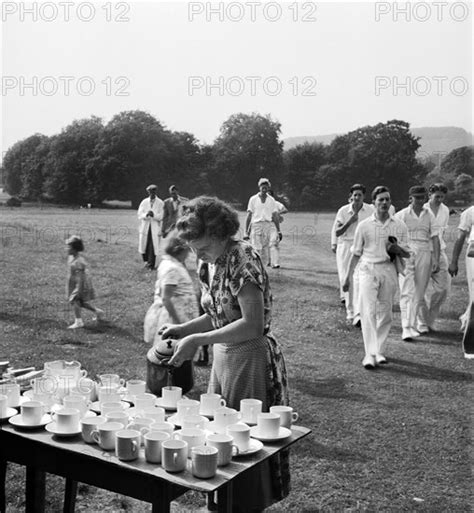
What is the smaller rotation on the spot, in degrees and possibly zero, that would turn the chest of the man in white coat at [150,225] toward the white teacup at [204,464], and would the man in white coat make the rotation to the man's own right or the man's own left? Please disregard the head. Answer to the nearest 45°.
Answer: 0° — they already face it

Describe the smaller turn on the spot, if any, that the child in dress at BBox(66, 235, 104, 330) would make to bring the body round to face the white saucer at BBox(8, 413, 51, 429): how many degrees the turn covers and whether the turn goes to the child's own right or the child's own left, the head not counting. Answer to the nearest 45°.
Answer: approximately 90° to the child's own left

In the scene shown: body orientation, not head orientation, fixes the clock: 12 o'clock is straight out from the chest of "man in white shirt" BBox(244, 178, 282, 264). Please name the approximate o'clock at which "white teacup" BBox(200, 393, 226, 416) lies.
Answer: The white teacup is roughly at 12 o'clock from the man in white shirt.

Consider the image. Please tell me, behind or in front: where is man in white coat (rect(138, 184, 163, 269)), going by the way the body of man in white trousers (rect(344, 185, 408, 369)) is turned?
behind

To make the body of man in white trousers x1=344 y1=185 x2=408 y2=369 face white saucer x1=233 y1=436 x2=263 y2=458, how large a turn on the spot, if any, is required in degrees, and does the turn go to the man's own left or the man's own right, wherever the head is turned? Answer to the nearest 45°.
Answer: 0° — they already face it

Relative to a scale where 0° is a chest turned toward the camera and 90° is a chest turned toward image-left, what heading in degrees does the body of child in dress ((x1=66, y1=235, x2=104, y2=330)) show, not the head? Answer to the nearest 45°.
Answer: approximately 90°

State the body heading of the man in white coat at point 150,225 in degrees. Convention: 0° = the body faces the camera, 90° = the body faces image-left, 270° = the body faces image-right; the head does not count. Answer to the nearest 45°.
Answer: approximately 0°

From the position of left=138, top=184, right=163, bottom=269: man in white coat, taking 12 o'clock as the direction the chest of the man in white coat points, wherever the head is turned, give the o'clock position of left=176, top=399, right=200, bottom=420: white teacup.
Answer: The white teacup is roughly at 12 o'clock from the man in white coat.

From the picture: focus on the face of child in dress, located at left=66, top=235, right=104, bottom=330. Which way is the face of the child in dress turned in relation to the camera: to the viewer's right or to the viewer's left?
to the viewer's left

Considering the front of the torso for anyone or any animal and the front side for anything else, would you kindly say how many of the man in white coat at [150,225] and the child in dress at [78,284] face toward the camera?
1

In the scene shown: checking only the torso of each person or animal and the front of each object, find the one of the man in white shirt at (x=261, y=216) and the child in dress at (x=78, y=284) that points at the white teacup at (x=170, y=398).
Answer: the man in white shirt

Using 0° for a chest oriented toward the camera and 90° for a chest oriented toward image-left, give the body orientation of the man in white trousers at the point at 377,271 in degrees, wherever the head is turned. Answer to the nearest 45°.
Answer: approximately 0°
